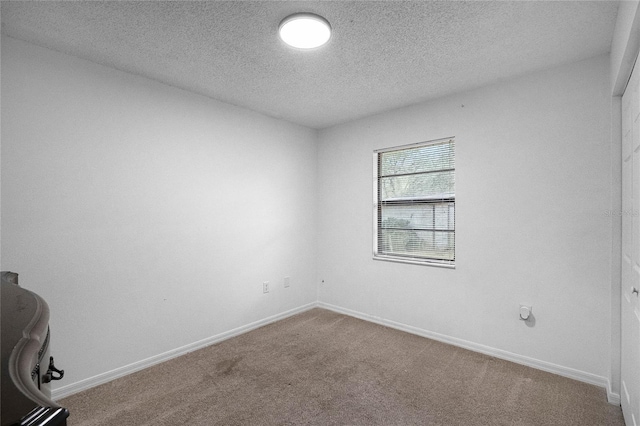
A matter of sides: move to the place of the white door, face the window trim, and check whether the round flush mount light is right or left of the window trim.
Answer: left

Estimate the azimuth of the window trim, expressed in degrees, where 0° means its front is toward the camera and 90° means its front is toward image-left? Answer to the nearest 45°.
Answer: approximately 45°

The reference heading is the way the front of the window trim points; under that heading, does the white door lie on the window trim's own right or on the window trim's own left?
on the window trim's own left

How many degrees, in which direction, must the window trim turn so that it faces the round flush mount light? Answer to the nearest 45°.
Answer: approximately 45° to its left
